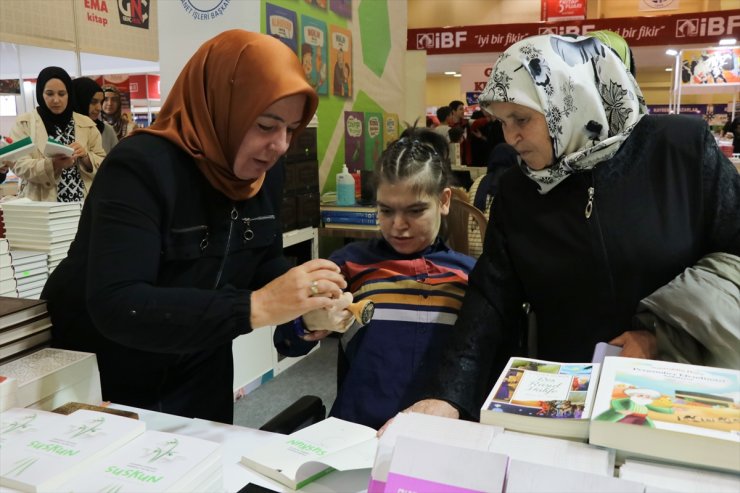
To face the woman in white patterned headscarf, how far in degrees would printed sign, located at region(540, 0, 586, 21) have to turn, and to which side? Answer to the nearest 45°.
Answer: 0° — it already faces them

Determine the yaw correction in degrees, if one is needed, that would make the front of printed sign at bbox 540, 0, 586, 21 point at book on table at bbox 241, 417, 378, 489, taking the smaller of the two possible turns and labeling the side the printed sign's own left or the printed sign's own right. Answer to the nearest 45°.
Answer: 0° — it already faces it

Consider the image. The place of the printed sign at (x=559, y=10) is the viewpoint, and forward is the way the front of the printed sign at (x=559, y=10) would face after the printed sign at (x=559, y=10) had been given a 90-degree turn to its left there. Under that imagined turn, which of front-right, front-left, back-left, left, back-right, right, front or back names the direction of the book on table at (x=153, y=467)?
right

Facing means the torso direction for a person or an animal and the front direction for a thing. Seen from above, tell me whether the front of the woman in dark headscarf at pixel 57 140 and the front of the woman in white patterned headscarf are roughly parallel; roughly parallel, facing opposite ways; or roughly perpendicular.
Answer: roughly perpendicular

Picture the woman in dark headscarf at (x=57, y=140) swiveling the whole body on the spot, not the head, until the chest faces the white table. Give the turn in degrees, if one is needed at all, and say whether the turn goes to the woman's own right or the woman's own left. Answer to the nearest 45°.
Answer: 0° — they already face it

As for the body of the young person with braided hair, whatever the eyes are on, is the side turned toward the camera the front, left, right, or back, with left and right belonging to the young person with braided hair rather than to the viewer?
front

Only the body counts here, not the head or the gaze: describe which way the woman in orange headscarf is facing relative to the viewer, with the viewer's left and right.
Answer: facing the viewer and to the right of the viewer

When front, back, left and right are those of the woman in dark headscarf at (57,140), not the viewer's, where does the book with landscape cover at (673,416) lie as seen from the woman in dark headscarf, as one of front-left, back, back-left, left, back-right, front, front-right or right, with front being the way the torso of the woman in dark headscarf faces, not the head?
front

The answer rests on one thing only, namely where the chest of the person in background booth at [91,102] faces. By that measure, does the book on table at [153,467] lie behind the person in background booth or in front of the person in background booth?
in front

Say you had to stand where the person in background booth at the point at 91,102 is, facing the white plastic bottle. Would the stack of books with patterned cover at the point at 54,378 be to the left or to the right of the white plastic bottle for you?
right

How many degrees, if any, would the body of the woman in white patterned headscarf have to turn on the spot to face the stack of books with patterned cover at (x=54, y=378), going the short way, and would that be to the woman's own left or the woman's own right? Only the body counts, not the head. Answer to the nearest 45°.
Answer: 0° — they already face it

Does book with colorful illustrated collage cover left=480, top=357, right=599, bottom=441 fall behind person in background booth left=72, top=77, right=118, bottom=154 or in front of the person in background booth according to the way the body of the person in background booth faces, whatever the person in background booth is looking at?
in front
